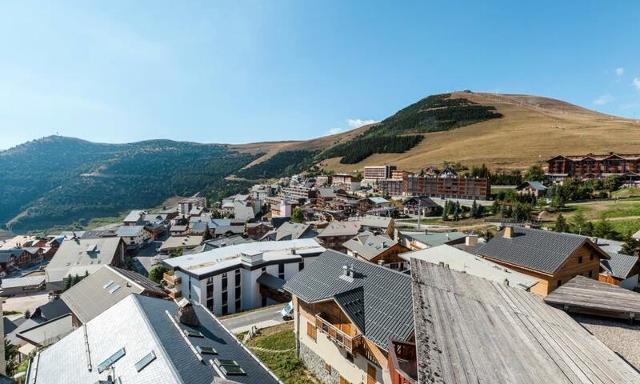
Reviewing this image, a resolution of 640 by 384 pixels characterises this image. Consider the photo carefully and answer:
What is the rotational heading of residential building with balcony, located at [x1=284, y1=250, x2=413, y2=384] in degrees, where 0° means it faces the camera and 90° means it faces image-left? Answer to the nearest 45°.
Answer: approximately 45°

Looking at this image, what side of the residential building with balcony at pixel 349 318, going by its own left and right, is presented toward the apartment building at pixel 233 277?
right
